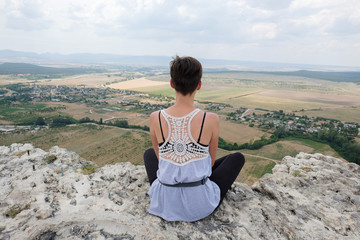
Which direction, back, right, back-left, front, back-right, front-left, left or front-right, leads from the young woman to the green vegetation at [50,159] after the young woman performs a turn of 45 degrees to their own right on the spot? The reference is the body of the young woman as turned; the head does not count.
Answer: left

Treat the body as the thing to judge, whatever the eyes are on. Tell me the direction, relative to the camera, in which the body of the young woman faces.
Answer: away from the camera

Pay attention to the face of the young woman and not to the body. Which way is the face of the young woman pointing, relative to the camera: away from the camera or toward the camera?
away from the camera

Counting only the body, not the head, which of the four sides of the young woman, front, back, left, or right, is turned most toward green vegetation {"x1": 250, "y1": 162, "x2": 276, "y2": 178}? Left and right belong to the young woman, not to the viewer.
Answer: front

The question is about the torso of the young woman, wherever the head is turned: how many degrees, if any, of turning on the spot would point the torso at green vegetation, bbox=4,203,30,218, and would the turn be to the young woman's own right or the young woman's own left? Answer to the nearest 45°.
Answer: approximately 90° to the young woman's own left
